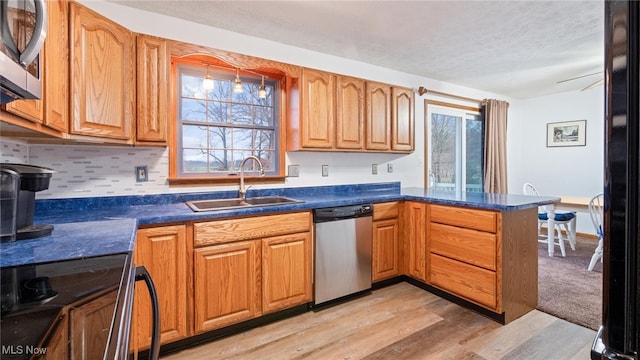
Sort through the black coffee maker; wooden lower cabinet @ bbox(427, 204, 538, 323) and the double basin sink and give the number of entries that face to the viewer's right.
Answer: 1

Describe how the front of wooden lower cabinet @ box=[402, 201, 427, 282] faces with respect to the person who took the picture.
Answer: facing the viewer and to the left of the viewer

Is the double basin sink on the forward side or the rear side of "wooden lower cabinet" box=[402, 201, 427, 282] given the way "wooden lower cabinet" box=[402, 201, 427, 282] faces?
on the forward side

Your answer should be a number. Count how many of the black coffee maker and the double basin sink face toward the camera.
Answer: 1

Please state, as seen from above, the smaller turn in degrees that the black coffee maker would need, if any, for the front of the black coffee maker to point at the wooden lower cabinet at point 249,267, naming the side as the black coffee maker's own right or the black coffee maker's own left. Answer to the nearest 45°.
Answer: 0° — it already faces it

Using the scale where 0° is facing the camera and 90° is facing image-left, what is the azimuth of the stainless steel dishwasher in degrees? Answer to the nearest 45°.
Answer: approximately 315°

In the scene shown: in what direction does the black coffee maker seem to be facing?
to the viewer's right

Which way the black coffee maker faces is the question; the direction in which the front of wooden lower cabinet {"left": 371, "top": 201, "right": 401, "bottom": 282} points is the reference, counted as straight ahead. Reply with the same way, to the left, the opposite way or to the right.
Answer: to the left

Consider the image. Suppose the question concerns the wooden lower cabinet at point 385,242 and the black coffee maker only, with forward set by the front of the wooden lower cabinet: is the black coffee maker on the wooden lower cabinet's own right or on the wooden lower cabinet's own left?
on the wooden lower cabinet's own right
